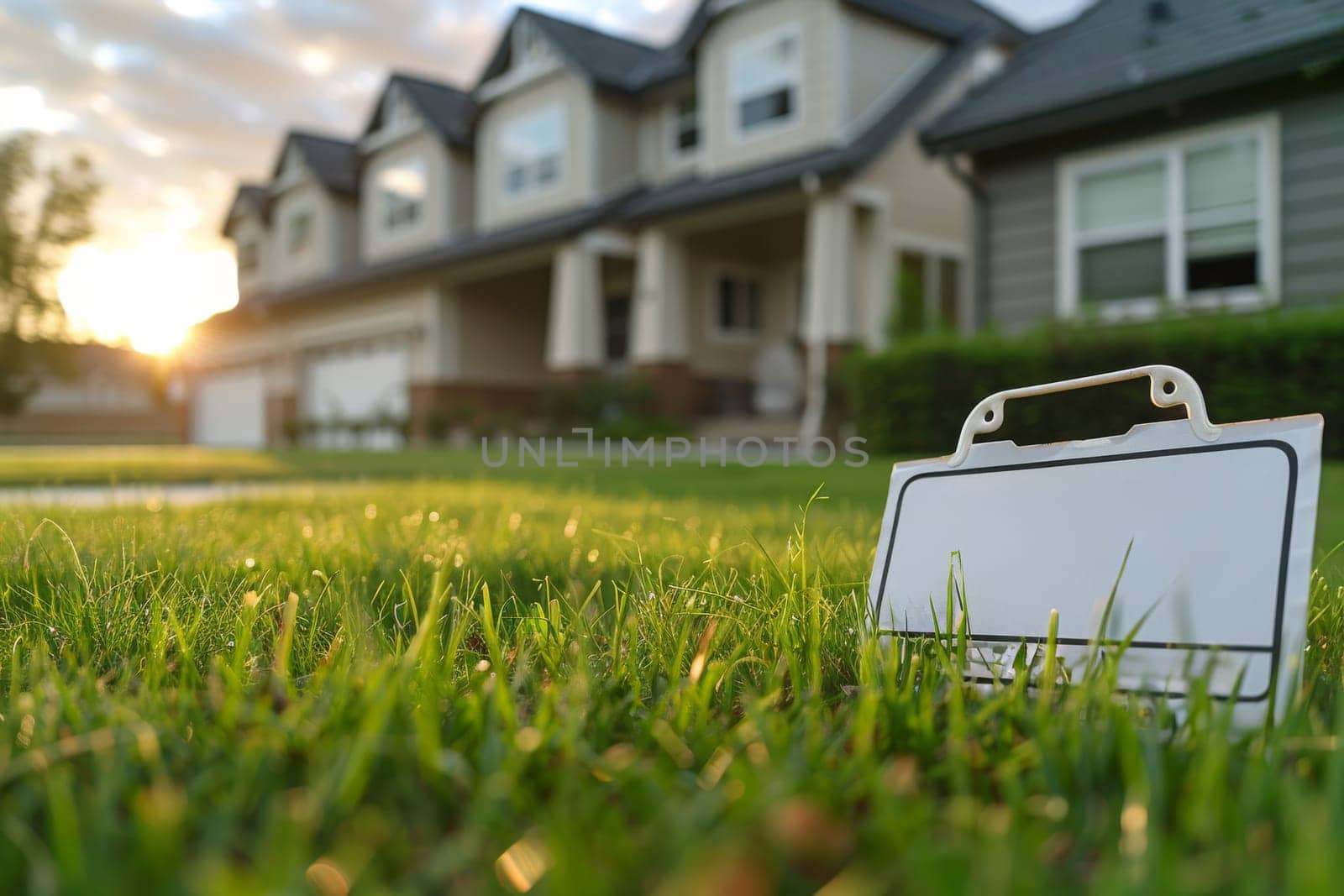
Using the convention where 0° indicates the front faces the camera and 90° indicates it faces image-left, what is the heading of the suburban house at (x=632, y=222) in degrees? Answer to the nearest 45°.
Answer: approximately 45°

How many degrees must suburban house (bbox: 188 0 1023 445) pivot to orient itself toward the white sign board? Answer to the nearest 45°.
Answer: approximately 45° to its left

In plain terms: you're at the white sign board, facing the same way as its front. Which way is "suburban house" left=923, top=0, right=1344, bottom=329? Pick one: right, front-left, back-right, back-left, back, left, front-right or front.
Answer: back-right

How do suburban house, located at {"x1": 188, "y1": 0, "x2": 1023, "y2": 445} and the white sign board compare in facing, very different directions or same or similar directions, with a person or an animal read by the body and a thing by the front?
same or similar directions

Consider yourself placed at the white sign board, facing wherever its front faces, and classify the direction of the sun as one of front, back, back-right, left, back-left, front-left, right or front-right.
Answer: right

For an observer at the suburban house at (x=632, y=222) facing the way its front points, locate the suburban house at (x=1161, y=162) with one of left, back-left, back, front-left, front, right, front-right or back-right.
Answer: left

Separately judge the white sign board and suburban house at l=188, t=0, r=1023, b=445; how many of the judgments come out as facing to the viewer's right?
0

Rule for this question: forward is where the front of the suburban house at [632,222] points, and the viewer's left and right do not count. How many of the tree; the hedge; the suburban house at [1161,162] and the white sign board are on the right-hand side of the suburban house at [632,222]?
1

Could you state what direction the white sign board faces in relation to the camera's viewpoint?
facing the viewer and to the left of the viewer
